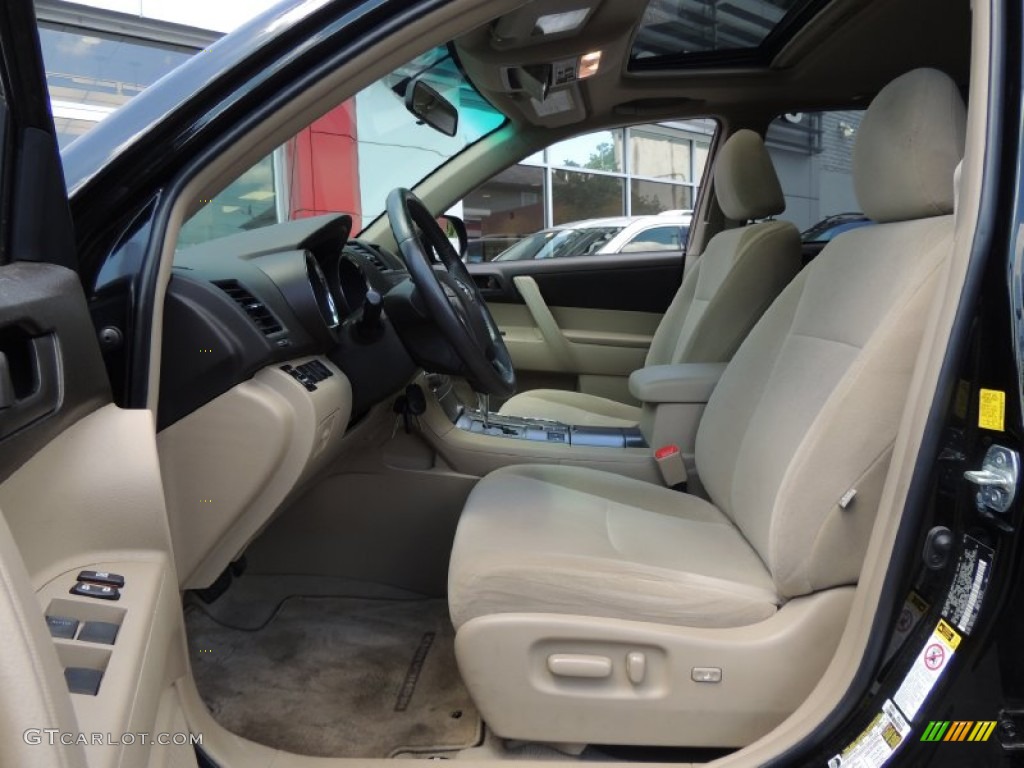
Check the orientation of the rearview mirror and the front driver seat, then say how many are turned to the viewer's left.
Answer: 1

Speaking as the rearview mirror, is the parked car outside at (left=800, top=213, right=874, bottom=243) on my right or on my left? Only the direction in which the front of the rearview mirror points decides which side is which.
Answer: on my left

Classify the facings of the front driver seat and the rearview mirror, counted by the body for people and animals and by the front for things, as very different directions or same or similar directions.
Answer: very different directions

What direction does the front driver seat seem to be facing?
to the viewer's left

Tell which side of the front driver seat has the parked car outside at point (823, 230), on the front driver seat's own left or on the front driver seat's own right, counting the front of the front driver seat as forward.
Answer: on the front driver seat's own right

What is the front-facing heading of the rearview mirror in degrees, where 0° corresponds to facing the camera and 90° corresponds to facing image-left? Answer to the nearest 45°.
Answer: approximately 315°

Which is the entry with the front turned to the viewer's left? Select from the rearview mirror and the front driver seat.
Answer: the front driver seat
